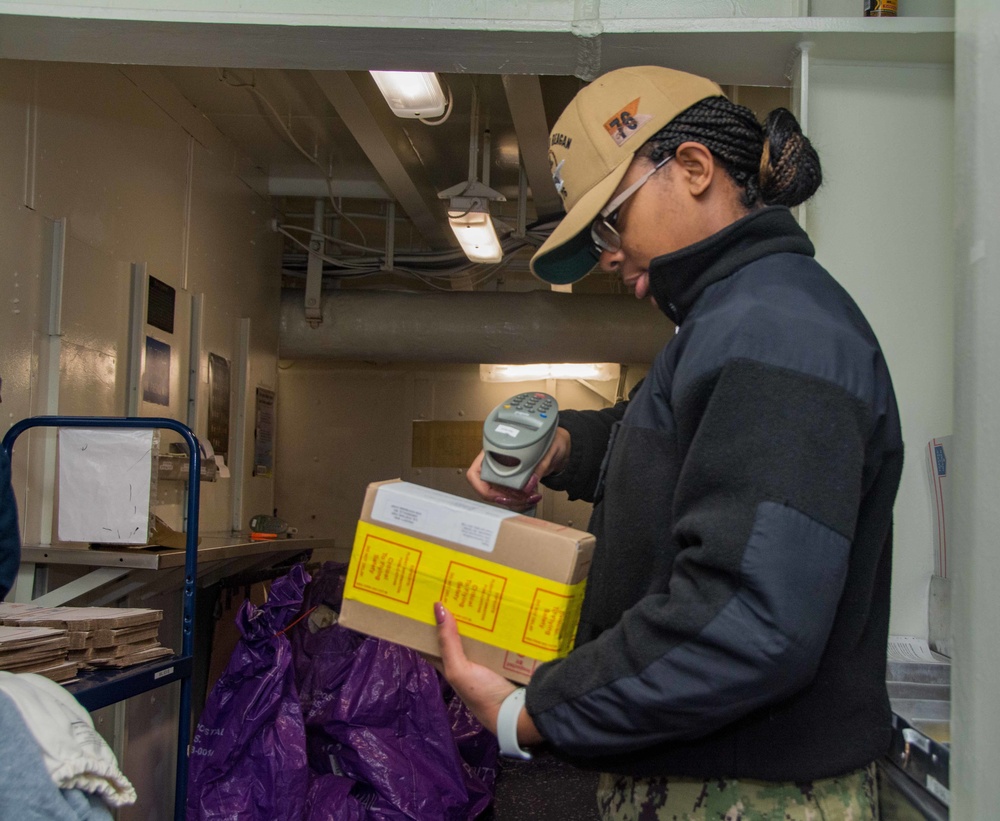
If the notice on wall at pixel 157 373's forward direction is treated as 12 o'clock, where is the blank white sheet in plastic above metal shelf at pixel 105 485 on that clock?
the blank white sheet in plastic above metal shelf at pixel 105 485 is roughly at 2 o'clock from the notice on wall at pixel 157 373.

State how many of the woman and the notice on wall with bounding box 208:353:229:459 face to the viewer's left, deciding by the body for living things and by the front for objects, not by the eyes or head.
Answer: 1

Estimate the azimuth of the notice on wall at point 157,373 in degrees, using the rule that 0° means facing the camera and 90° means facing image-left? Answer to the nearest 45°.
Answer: approximately 315°

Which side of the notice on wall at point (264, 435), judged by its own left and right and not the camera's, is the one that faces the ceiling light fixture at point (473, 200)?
front

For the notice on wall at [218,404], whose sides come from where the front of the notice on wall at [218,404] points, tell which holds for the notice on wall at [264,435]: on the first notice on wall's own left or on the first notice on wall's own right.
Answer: on the first notice on wall's own left

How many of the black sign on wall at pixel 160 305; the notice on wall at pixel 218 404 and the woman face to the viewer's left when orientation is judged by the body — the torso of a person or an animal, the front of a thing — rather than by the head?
1

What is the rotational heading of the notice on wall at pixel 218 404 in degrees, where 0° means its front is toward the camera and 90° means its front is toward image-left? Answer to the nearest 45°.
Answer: approximately 315°

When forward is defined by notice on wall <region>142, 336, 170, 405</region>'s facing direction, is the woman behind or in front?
in front

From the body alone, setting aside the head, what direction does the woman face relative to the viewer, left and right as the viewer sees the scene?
facing to the left of the viewer

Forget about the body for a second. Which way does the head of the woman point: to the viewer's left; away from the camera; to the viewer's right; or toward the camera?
to the viewer's left
